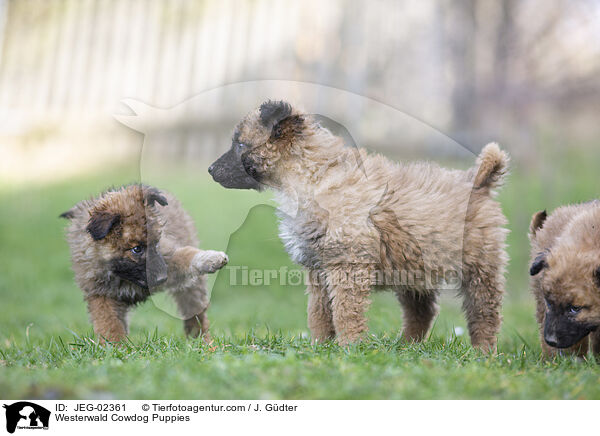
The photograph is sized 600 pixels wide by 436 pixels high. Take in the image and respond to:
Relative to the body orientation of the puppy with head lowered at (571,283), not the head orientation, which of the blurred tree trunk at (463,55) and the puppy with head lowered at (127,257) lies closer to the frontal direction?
the puppy with head lowered

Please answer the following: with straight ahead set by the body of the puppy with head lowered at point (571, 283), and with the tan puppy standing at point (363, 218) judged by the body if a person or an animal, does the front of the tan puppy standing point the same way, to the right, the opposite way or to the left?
to the right

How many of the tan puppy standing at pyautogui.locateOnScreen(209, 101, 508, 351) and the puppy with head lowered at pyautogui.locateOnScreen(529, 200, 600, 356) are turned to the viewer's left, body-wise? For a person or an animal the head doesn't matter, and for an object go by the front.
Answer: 1

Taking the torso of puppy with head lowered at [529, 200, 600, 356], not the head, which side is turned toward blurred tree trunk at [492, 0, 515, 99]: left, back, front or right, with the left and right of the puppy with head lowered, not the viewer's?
back

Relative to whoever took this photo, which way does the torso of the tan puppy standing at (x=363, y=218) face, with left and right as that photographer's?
facing to the left of the viewer

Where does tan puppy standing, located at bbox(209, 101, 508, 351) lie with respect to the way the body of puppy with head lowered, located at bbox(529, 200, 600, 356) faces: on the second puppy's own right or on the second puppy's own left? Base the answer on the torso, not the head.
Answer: on the second puppy's own right

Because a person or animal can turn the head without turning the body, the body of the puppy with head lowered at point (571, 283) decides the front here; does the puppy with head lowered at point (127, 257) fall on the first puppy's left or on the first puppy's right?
on the first puppy's right

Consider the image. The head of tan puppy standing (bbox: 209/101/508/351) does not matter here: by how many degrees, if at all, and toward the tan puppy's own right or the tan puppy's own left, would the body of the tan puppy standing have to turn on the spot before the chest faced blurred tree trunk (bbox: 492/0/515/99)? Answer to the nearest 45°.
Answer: approximately 90° to the tan puppy's own right

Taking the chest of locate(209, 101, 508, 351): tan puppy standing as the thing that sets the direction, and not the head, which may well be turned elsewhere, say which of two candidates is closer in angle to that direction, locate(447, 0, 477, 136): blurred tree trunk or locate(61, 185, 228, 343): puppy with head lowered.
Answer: the puppy with head lowered

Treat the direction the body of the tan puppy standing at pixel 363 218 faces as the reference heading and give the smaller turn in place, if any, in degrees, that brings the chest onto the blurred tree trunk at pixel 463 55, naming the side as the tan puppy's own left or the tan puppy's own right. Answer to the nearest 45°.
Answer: approximately 90° to the tan puppy's own right

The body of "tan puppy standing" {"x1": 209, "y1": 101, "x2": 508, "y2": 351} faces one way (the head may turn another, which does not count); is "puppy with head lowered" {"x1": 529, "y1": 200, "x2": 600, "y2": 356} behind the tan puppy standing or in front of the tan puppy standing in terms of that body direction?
behind

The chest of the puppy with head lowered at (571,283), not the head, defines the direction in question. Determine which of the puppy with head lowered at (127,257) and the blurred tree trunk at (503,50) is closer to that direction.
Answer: the puppy with head lowered
